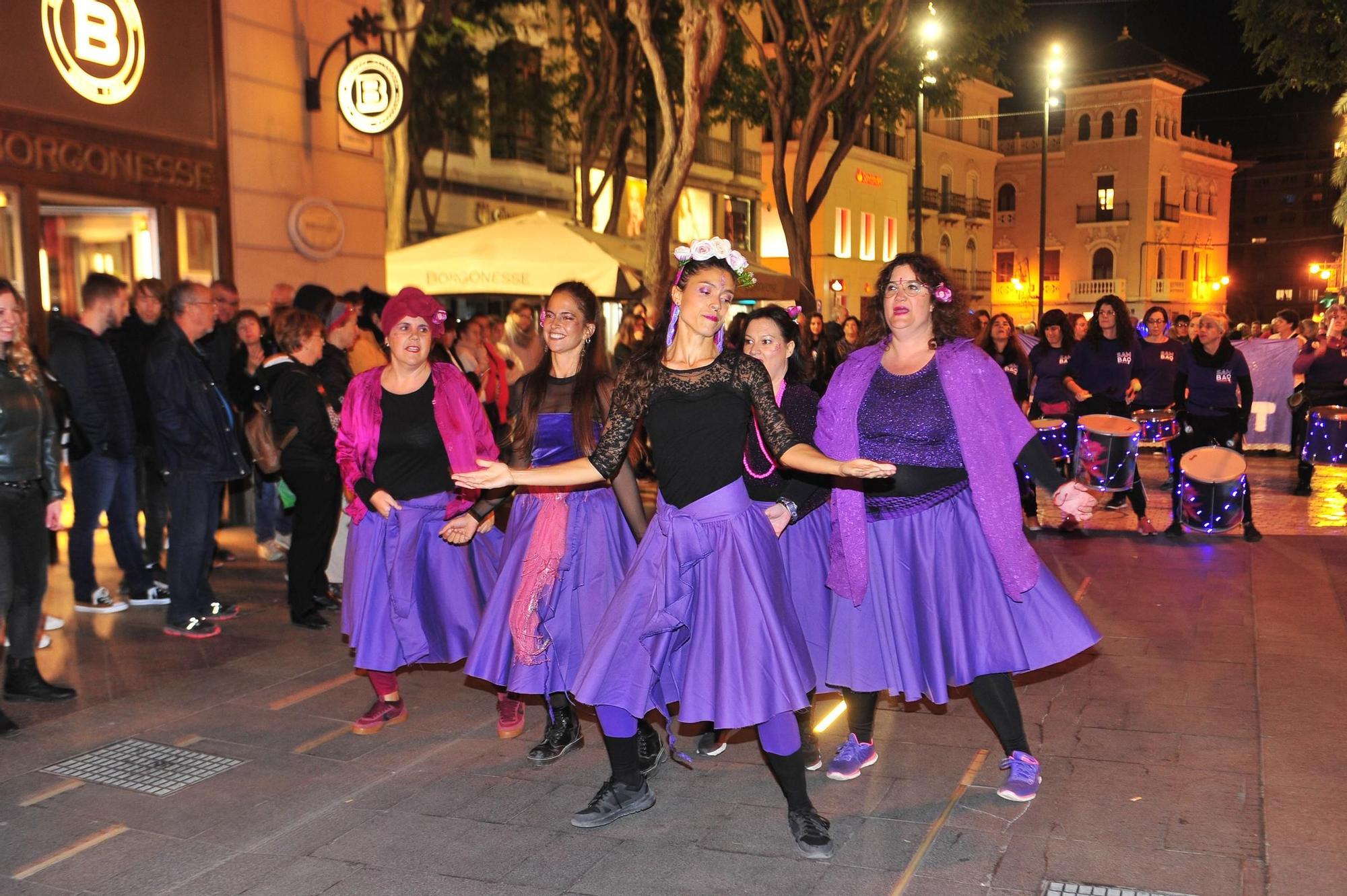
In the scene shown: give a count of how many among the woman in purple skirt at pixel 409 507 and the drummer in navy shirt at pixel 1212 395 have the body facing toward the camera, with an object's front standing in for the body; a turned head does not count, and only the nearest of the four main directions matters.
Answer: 2

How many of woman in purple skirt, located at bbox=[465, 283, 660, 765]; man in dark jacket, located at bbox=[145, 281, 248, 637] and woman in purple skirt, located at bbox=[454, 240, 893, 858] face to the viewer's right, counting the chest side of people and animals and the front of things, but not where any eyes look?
1

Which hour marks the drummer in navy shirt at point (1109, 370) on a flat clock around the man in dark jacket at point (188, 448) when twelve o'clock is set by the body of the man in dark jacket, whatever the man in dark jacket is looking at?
The drummer in navy shirt is roughly at 12 o'clock from the man in dark jacket.

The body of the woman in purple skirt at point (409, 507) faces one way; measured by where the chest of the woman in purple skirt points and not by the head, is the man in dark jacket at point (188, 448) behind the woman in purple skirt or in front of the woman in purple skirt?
behind

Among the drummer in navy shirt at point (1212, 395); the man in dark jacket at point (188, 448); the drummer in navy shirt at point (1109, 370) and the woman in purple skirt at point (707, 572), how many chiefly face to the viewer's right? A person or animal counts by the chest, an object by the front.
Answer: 1

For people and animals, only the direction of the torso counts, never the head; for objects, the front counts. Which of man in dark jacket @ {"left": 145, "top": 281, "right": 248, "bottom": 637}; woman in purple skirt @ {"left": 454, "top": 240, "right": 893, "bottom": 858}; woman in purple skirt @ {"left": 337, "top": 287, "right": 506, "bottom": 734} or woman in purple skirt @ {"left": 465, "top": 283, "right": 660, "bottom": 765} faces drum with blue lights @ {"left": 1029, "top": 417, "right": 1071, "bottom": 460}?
the man in dark jacket

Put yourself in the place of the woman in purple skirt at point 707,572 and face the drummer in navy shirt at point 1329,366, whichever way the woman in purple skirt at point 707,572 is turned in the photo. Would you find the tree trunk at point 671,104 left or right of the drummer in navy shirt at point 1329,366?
left

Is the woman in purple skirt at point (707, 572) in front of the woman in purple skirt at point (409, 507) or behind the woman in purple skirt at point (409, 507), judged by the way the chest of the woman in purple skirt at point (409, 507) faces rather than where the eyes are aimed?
in front

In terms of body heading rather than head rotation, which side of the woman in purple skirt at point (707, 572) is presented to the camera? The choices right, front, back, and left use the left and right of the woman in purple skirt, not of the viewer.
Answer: front

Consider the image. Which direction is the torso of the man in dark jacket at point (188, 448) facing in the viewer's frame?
to the viewer's right

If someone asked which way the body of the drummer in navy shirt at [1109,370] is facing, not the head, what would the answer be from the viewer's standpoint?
toward the camera

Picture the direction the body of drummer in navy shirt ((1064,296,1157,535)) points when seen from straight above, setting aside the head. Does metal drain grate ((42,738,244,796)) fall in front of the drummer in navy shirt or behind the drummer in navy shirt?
in front

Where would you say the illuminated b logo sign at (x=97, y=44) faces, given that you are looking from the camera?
facing the viewer and to the right of the viewer
